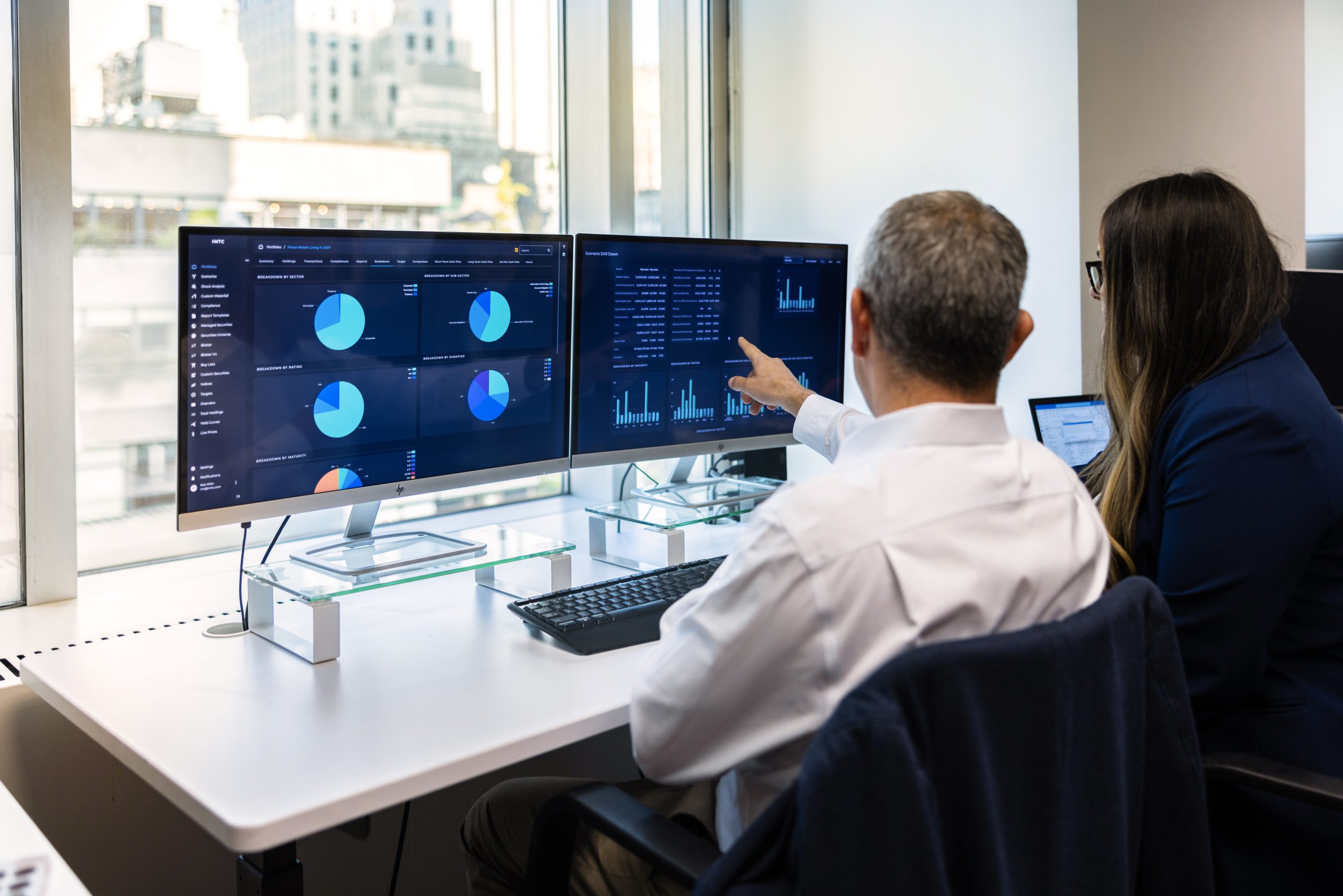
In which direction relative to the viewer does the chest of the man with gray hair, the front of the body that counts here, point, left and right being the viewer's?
facing away from the viewer and to the left of the viewer

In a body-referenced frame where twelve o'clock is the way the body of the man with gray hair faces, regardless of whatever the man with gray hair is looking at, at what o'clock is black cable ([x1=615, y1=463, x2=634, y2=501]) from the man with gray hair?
The black cable is roughly at 1 o'clock from the man with gray hair.

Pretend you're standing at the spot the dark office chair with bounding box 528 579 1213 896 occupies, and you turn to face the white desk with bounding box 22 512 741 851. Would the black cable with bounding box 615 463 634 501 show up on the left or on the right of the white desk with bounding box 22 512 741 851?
right

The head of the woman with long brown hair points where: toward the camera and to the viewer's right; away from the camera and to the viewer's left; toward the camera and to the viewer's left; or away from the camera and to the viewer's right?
away from the camera and to the viewer's left

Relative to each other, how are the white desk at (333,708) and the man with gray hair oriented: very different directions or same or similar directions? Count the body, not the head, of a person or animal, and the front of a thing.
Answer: very different directions

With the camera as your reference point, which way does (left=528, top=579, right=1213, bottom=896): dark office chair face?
facing away from the viewer and to the left of the viewer

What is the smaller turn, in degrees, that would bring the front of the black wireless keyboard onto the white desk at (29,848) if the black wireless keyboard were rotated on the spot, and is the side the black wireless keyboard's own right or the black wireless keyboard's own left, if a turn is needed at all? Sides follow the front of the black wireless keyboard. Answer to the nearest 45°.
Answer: approximately 90° to the black wireless keyboard's own right

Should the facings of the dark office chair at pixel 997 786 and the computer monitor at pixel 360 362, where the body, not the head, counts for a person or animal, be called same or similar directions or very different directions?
very different directions

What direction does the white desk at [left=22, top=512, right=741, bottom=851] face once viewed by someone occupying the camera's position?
facing the viewer and to the right of the viewer

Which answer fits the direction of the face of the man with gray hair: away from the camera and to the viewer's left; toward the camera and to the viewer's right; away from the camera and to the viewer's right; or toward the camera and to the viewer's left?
away from the camera and to the viewer's left

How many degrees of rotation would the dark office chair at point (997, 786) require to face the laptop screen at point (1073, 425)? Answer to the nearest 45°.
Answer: approximately 45° to its right

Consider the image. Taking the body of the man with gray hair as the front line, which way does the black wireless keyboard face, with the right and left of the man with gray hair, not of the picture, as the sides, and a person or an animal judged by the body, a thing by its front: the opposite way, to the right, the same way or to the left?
the opposite way
